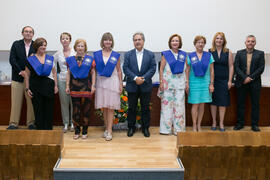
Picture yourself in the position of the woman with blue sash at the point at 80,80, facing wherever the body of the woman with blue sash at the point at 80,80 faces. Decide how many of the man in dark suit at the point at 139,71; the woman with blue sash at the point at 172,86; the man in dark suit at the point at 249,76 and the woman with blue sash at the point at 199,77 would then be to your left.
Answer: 4

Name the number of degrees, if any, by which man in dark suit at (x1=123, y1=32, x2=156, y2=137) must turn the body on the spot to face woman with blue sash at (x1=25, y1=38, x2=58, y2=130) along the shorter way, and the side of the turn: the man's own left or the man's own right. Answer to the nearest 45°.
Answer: approximately 90° to the man's own right

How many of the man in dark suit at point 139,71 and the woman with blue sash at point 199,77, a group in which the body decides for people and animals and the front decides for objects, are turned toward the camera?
2

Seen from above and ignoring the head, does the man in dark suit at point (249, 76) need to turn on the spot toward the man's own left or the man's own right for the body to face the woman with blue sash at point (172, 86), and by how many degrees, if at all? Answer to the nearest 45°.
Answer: approximately 45° to the man's own right

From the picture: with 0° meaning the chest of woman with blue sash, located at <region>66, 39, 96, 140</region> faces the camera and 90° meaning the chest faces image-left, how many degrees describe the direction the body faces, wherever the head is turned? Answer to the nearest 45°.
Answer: approximately 0°

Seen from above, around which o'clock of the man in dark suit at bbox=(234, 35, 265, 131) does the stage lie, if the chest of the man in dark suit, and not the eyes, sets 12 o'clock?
The stage is roughly at 1 o'clock from the man in dark suit.

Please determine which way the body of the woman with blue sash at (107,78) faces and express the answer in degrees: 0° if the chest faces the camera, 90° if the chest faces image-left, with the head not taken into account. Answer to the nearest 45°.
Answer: approximately 0°

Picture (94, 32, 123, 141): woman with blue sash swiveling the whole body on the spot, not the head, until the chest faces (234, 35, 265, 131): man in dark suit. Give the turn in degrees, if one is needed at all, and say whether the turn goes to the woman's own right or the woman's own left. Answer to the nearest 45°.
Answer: approximately 90° to the woman's own left

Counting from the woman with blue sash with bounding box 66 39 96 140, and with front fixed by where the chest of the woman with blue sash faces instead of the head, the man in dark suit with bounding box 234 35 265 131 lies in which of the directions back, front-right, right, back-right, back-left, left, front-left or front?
left
